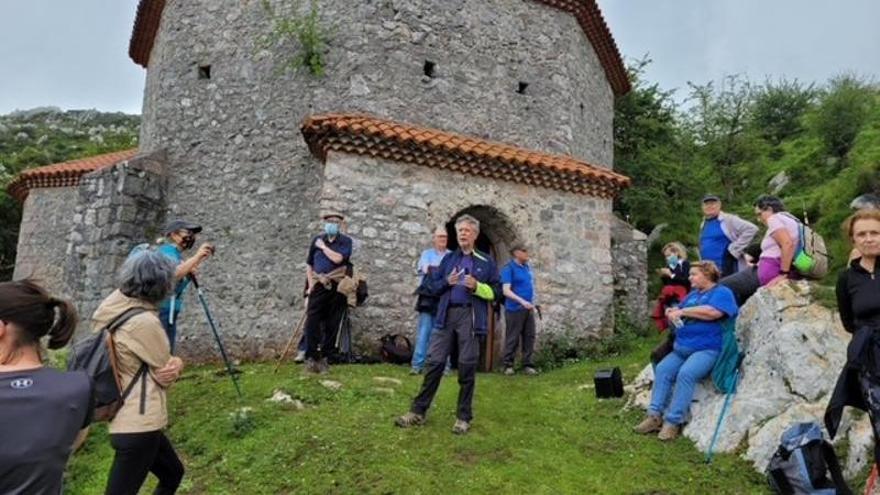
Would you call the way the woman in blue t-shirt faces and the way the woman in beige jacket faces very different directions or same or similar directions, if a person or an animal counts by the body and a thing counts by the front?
very different directions

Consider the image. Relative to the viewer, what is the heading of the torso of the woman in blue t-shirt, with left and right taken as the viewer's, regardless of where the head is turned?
facing the viewer and to the left of the viewer

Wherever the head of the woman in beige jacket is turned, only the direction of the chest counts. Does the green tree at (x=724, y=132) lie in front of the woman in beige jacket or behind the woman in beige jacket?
in front

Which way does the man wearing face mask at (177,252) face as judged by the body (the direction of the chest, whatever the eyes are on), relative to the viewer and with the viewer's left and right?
facing to the right of the viewer

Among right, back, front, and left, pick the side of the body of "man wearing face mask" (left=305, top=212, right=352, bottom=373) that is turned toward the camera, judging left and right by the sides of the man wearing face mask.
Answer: front

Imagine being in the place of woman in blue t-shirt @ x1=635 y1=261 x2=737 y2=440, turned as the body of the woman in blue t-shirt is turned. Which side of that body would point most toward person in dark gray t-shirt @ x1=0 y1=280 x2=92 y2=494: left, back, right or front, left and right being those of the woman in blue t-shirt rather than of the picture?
front

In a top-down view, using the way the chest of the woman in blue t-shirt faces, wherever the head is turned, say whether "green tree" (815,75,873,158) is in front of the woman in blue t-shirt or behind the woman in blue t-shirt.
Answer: behind

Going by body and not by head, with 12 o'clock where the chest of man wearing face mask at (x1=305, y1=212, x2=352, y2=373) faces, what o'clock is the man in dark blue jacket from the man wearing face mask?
The man in dark blue jacket is roughly at 11 o'clock from the man wearing face mask.

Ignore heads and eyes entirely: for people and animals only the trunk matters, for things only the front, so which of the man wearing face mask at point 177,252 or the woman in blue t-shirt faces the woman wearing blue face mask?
the man wearing face mask

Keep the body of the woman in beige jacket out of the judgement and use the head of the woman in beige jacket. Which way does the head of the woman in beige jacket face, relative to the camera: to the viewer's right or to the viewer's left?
to the viewer's right

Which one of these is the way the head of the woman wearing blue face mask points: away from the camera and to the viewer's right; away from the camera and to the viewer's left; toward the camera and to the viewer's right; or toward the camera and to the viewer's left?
toward the camera and to the viewer's left

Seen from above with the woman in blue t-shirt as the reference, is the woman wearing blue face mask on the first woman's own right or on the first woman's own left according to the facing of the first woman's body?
on the first woman's own right

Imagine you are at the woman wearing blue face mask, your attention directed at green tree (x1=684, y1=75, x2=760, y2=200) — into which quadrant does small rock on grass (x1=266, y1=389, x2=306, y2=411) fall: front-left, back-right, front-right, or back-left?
back-left

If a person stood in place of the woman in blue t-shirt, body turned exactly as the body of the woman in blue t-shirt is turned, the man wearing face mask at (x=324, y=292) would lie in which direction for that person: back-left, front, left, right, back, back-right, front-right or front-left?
front-right
